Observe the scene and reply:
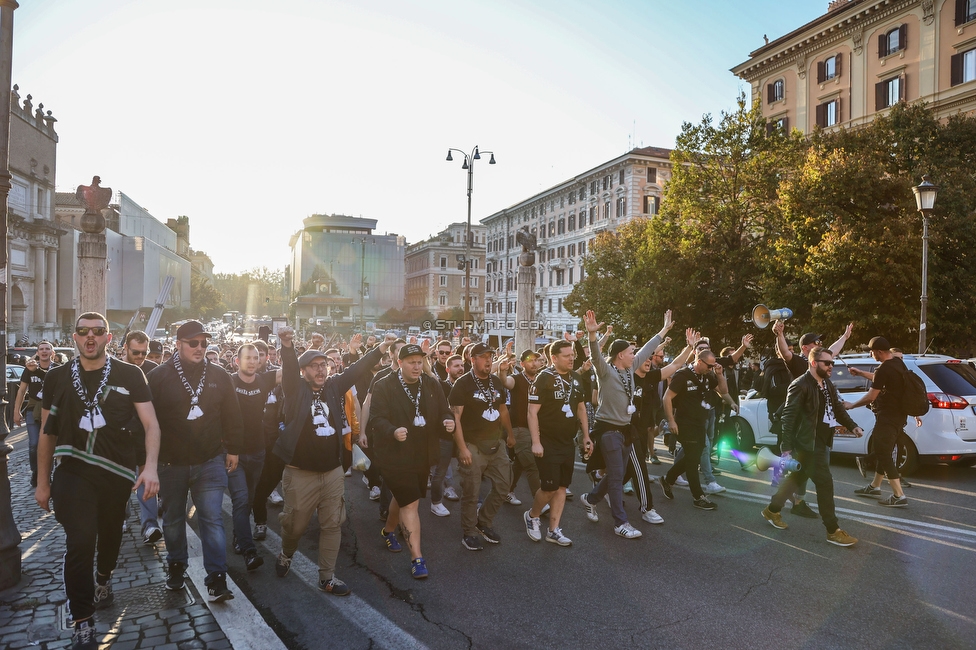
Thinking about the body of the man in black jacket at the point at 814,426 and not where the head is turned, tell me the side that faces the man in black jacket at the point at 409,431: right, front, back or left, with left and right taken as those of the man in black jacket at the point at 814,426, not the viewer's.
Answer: right

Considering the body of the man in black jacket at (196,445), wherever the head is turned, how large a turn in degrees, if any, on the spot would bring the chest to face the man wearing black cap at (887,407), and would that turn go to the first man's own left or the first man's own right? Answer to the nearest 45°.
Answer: approximately 90° to the first man's own left

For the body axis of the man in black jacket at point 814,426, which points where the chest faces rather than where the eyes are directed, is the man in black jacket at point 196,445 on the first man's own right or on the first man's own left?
on the first man's own right

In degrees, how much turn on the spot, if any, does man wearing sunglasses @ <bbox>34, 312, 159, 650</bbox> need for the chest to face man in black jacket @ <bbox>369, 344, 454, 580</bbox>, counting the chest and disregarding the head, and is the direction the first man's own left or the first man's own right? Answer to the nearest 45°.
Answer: approximately 90° to the first man's own left

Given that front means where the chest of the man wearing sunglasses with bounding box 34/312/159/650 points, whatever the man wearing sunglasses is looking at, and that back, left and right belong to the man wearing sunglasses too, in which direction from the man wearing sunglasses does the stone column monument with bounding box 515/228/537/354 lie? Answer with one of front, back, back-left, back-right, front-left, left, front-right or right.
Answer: back-left

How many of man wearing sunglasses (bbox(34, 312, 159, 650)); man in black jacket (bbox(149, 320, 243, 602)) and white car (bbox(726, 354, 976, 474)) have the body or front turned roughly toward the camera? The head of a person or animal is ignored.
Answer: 2

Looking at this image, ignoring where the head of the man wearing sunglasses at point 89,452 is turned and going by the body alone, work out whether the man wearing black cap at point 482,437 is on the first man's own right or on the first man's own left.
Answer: on the first man's own left

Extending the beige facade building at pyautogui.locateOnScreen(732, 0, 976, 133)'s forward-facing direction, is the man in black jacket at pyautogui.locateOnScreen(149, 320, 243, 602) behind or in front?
in front

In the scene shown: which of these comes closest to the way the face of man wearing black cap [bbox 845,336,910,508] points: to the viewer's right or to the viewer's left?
to the viewer's left

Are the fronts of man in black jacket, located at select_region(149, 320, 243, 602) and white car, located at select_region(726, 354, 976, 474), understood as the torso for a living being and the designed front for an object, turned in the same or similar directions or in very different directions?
very different directions

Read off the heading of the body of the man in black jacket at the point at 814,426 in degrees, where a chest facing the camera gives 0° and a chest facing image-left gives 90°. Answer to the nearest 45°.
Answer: approximately 315°

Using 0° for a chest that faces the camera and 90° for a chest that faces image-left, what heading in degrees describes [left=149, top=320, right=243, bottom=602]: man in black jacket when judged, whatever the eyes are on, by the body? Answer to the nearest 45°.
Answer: approximately 0°

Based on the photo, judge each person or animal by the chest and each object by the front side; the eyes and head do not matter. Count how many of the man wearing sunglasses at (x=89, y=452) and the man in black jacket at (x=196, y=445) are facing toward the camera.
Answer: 2

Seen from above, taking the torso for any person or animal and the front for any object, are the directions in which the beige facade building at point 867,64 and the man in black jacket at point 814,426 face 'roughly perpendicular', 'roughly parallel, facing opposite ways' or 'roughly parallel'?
roughly perpendicular

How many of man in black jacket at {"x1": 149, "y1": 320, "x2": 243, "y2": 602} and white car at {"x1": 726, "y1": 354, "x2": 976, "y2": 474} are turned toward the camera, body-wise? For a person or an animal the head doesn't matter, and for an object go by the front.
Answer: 1
